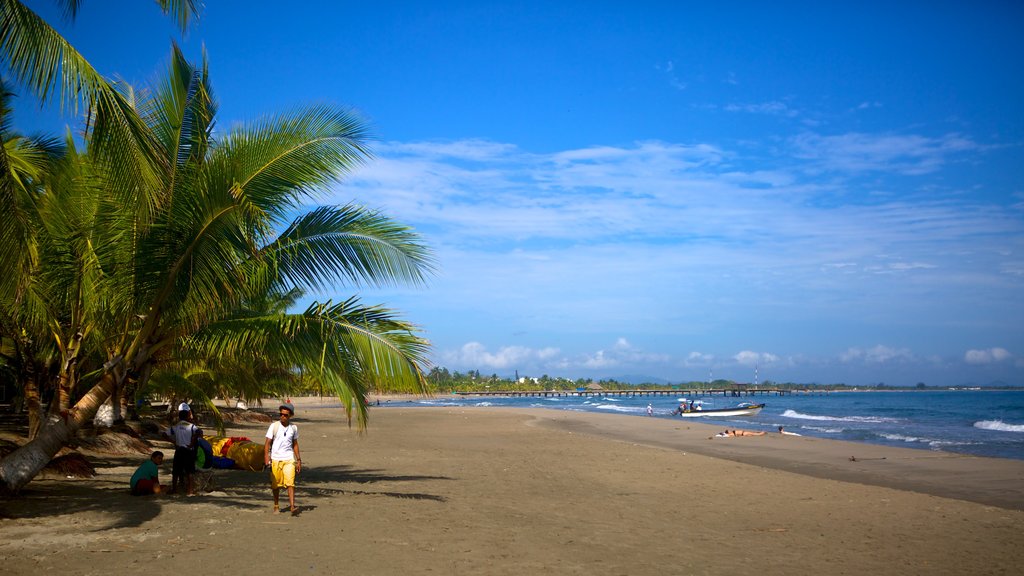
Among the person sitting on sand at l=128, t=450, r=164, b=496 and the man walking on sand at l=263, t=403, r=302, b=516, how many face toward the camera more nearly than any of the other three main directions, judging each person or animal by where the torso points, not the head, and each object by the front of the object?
1

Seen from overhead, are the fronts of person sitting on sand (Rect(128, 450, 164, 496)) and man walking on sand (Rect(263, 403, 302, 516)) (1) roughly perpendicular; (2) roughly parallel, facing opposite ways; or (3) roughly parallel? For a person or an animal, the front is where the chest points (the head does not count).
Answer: roughly perpendicular

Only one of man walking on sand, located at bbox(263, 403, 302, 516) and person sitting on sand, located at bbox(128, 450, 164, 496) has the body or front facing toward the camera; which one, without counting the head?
the man walking on sand

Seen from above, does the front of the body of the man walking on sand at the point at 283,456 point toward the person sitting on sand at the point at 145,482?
no

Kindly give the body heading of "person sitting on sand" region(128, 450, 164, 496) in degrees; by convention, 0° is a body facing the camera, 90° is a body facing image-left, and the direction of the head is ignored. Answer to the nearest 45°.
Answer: approximately 270°

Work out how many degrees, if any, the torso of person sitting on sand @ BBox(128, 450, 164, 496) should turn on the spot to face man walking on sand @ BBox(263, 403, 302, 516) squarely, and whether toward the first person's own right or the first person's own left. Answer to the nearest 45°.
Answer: approximately 45° to the first person's own right

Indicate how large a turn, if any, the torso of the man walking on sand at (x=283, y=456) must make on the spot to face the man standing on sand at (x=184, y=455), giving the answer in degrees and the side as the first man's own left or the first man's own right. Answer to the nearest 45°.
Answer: approximately 135° to the first man's own right

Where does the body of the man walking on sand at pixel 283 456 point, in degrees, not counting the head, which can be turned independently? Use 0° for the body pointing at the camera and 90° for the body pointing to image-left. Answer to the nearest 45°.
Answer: approximately 0°
